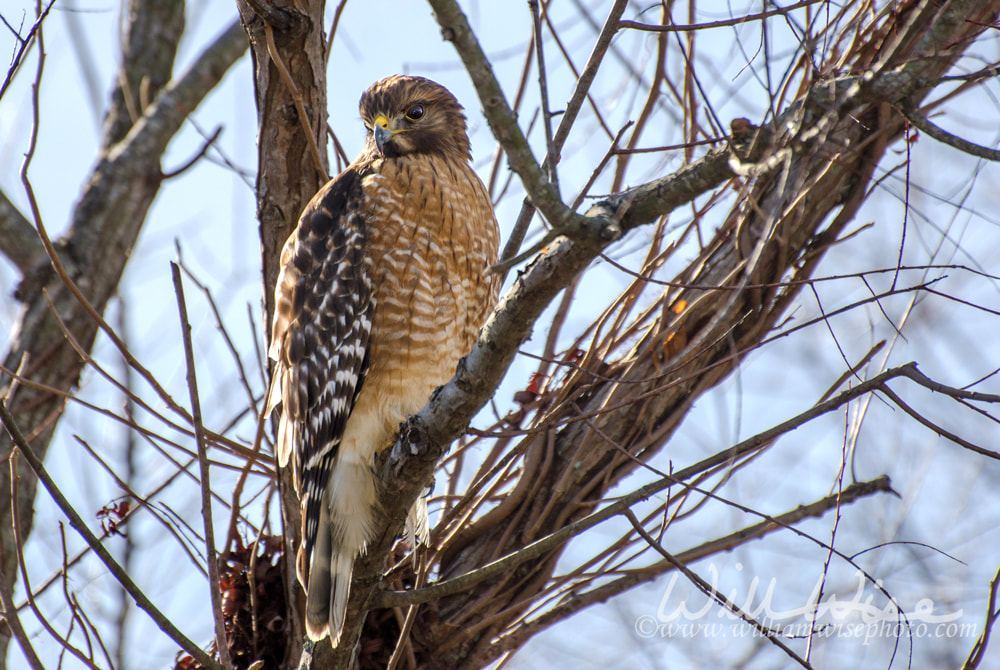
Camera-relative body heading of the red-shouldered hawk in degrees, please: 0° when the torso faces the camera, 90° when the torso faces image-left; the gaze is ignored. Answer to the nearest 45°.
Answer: approximately 315°
